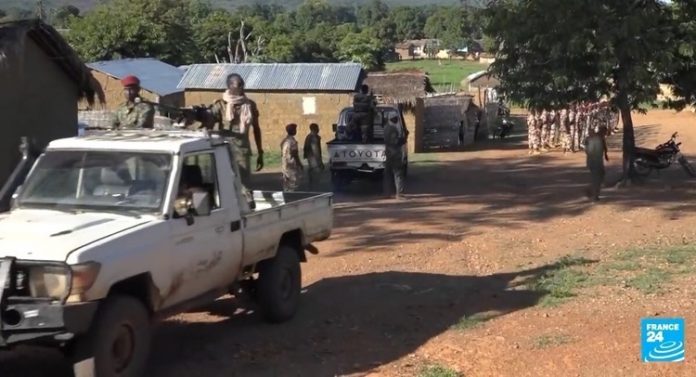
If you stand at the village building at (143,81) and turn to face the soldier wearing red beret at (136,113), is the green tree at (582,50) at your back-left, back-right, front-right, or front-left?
front-left

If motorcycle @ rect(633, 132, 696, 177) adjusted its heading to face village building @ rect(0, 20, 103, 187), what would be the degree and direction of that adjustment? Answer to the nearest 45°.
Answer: approximately 135° to its right

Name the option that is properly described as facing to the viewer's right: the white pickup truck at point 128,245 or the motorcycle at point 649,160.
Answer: the motorcycle

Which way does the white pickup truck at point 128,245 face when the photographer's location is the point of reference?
facing the viewer and to the left of the viewer

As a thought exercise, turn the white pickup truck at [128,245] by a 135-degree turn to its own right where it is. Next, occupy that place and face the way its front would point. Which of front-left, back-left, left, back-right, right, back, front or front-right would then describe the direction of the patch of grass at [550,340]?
right

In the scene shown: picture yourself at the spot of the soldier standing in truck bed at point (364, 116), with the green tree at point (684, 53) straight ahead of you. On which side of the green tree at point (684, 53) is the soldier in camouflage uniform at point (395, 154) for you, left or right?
right

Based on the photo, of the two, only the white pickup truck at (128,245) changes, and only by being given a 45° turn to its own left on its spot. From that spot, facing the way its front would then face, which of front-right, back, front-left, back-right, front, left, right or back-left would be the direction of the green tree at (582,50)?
back-left

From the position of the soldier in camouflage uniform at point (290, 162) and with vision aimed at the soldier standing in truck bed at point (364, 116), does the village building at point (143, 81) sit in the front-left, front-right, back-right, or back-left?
front-left

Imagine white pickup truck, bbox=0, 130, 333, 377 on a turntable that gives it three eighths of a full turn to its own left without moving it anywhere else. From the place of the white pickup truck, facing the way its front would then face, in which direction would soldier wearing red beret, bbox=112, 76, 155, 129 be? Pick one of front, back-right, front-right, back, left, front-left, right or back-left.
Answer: left

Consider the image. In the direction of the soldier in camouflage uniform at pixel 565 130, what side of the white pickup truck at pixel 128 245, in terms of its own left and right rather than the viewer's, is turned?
back

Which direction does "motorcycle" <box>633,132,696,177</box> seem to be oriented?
to the viewer's right
